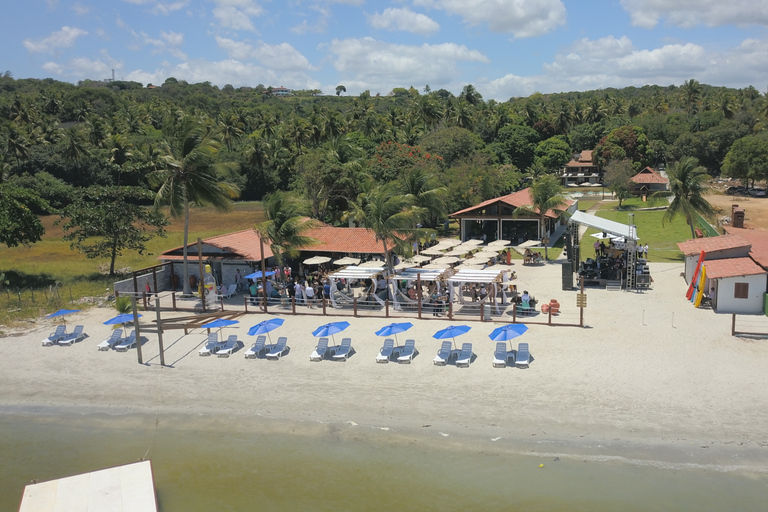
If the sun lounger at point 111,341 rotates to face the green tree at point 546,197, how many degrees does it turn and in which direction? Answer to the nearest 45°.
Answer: approximately 135° to its left

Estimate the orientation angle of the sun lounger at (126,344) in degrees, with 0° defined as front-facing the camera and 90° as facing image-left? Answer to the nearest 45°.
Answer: approximately 45°

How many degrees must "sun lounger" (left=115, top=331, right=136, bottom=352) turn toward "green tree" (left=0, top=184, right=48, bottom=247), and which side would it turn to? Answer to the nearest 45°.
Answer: approximately 135° to its right

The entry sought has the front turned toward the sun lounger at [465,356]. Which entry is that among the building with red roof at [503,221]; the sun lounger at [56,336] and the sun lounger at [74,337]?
the building with red roof

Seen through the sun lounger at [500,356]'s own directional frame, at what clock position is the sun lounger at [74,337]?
the sun lounger at [74,337] is roughly at 3 o'clock from the sun lounger at [500,356].

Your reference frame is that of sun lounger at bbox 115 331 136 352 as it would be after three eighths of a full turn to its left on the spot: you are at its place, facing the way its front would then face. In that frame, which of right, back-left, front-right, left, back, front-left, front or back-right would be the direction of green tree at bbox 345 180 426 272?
front

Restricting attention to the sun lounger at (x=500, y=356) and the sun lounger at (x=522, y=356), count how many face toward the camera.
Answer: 2

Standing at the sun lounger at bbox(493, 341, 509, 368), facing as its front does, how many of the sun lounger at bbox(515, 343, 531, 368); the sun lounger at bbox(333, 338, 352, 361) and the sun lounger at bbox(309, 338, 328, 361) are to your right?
2

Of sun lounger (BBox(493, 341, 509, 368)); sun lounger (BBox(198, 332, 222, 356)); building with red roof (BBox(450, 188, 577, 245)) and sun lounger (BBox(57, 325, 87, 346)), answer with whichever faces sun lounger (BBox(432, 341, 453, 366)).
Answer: the building with red roof

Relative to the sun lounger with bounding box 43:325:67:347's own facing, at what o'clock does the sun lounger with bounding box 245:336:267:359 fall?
the sun lounger with bounding box 245:336:267:359 is roughly at 9 o'clock from the sun lounger with bounding box 43:325:67:347.

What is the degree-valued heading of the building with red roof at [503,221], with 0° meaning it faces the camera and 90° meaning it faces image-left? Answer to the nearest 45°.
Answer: approximately 0°

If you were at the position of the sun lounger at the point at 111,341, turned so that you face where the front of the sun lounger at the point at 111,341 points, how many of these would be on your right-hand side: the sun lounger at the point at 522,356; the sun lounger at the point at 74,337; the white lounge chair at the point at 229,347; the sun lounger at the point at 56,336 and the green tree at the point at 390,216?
2

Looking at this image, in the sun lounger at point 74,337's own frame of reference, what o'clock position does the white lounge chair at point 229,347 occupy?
The white lounge chair is roughly at 9 o'clock from the sun lounger.

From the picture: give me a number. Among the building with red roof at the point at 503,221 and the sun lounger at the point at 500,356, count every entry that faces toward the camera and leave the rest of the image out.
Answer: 2
